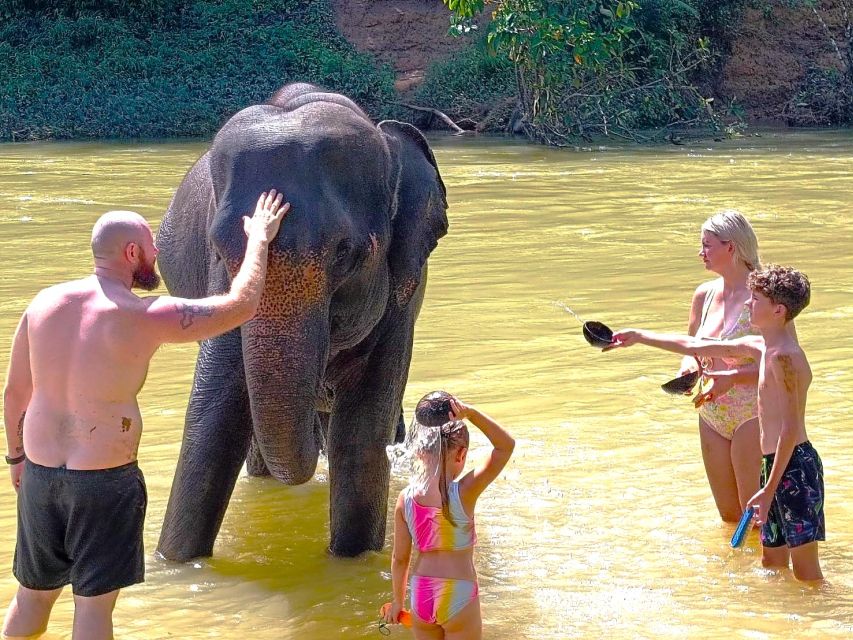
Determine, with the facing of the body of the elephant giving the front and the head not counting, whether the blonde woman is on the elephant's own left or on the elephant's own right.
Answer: on the elephant's own left

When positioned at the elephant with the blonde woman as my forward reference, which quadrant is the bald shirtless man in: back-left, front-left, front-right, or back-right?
back-right

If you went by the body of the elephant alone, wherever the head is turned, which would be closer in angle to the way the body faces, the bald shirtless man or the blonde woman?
the bald shirtless man

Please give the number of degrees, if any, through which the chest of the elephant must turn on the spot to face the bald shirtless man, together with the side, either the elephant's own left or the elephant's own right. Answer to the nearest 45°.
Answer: approximately 45° to the elephant's own right

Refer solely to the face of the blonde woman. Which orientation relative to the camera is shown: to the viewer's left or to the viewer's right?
to the viewer's left

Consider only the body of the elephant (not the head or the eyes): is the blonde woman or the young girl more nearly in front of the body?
the young girl

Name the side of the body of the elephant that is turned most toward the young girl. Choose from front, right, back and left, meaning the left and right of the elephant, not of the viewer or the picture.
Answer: front

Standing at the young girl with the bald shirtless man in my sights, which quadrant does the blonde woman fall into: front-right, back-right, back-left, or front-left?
back-right

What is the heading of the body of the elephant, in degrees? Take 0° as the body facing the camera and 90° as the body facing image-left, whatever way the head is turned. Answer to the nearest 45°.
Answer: approximately 0°
